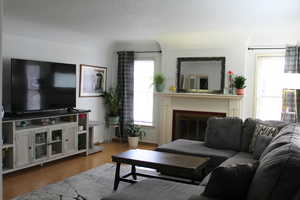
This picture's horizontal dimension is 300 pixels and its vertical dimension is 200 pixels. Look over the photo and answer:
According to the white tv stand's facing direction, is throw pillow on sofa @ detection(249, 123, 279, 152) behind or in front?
in front

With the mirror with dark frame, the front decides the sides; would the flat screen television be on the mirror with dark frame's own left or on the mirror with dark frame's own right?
on the mirror with dark frame's own right

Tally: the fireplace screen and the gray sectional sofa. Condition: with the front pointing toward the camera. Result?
1

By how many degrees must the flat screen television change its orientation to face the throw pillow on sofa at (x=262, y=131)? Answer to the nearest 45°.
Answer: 0° — it already faces it

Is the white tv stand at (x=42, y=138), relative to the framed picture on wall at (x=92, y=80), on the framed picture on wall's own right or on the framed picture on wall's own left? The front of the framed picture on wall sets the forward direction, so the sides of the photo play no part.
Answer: on the framed picture on wall's own right

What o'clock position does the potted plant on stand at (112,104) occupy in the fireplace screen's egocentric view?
The potted plant on stand is roughly at 3 o'clock from the fireplace screen.

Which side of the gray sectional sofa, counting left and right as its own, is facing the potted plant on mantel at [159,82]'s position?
right

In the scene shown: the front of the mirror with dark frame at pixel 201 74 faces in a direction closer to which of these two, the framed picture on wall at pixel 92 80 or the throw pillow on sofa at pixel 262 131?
the throw pillow on sofa

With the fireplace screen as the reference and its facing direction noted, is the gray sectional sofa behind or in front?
in front

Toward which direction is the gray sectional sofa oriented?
to the viewer's left

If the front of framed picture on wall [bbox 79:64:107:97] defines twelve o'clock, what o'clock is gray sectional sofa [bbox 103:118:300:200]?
The gray sectional sofa is roughly at 1 o'clock from the framed picture on wall.

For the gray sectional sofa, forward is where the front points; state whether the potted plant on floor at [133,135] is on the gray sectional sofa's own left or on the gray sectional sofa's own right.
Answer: on the gray sectional sofa's own right

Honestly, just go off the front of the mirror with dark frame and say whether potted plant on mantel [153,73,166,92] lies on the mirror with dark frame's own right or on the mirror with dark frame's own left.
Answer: on the mirror with dark frame's own right

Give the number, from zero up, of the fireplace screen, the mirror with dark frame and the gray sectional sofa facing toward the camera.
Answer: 2

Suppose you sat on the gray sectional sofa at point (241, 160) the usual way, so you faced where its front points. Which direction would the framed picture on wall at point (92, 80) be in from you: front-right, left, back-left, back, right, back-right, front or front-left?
front-right
